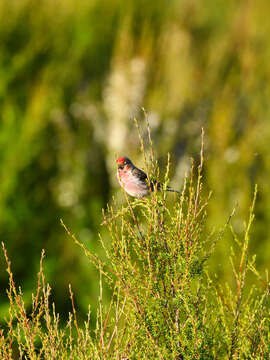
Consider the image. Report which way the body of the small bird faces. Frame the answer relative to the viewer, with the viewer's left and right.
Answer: facing the viewer and to the left of the viewer
